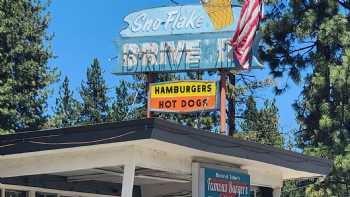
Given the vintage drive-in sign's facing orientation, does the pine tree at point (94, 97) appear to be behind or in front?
behind

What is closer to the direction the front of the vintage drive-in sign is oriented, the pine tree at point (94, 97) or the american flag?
the american flag

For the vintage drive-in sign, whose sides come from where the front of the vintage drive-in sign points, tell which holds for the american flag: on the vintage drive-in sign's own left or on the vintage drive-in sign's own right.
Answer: on the vintage drive-in sign's own left

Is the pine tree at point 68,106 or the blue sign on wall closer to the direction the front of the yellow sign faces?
the blue sign on wall

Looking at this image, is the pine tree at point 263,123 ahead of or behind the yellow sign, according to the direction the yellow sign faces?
behind

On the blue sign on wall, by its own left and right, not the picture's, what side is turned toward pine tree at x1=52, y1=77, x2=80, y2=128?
back

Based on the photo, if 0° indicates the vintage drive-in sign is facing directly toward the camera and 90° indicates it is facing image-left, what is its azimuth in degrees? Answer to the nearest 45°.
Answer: approximately 0°

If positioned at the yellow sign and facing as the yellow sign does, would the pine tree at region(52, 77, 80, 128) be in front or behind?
behind

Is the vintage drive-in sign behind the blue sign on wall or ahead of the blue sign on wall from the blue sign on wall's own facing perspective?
behind

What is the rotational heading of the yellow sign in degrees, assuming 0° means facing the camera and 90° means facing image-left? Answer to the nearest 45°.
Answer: approximately 0°

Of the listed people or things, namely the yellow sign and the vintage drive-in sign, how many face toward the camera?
2
